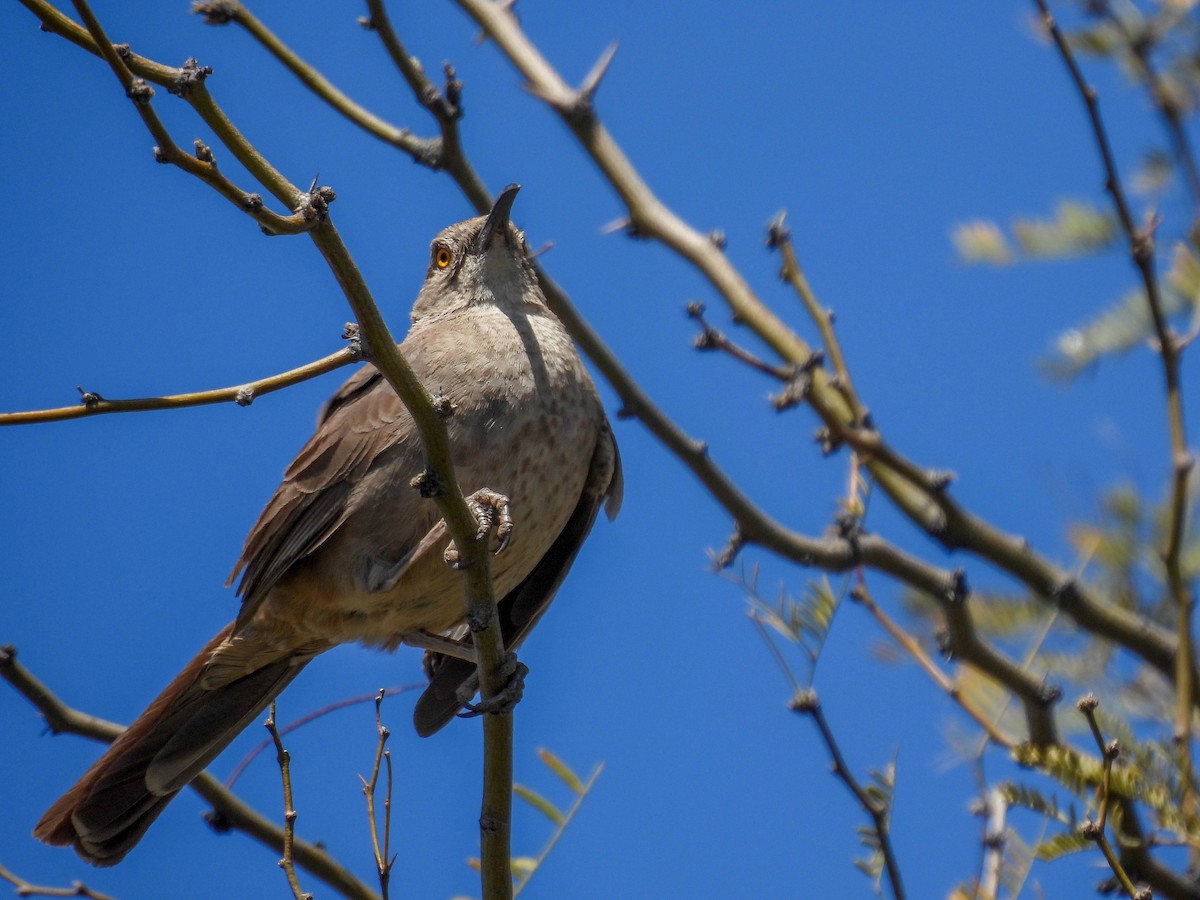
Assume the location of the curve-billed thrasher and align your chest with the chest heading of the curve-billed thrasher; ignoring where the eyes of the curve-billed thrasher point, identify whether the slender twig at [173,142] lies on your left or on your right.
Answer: on your right
